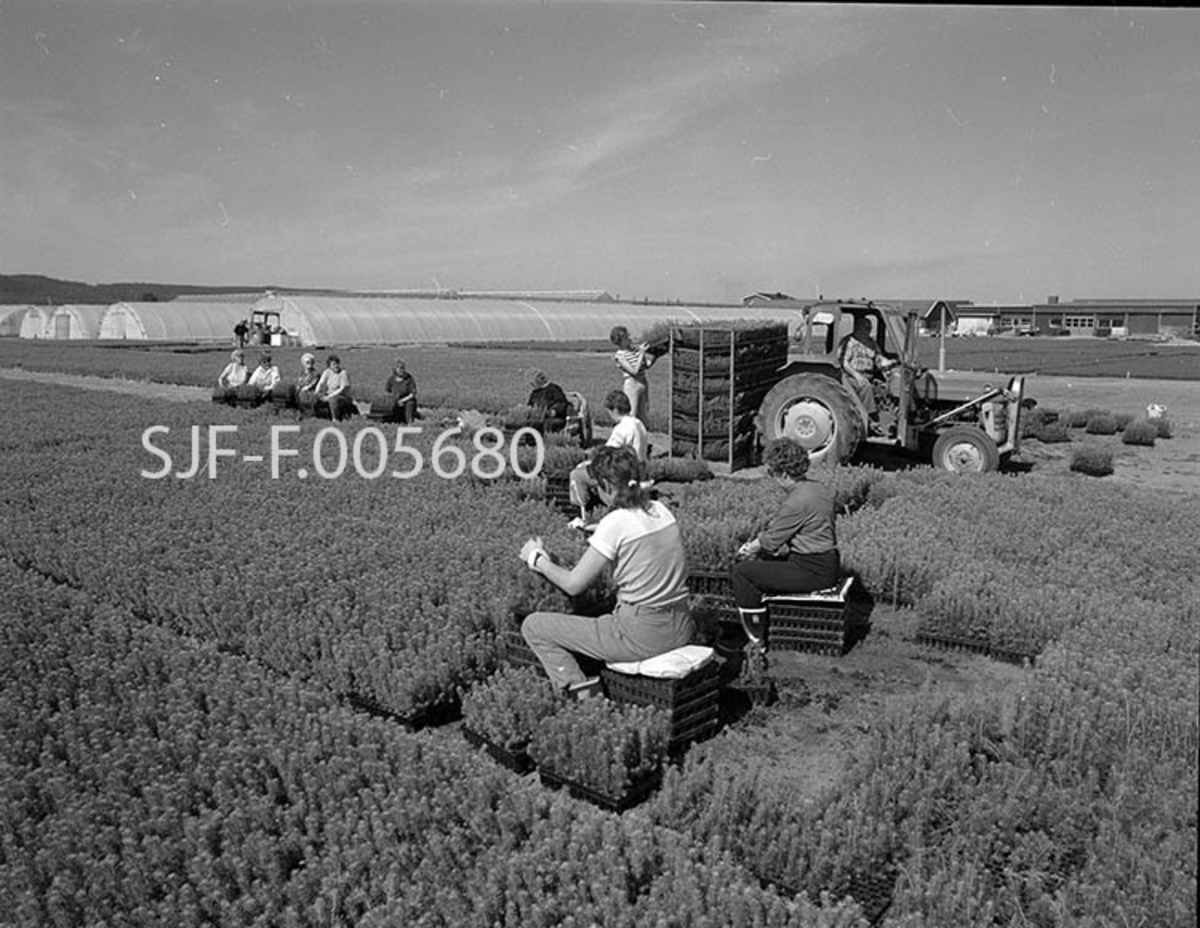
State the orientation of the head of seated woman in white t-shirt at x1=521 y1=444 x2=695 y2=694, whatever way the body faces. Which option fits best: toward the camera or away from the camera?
away from the camera

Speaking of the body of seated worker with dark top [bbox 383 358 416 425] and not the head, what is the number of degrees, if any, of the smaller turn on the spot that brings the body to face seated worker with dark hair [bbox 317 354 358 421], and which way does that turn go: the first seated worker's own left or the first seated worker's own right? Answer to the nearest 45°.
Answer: approximately 90° to the first seated worker's own right

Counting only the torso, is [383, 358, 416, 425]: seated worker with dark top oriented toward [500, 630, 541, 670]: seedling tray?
yes

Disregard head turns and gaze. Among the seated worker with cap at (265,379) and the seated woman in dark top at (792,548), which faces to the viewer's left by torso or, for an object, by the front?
the seated woman in dark top

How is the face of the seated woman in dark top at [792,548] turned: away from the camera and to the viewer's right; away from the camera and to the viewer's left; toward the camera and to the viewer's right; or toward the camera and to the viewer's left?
away from the camera and to the viewer's left

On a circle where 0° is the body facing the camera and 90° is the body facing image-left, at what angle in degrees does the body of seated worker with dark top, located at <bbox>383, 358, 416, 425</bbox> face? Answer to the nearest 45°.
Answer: approximately 0°

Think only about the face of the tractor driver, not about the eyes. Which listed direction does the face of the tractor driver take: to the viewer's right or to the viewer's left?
to the viewer's right
